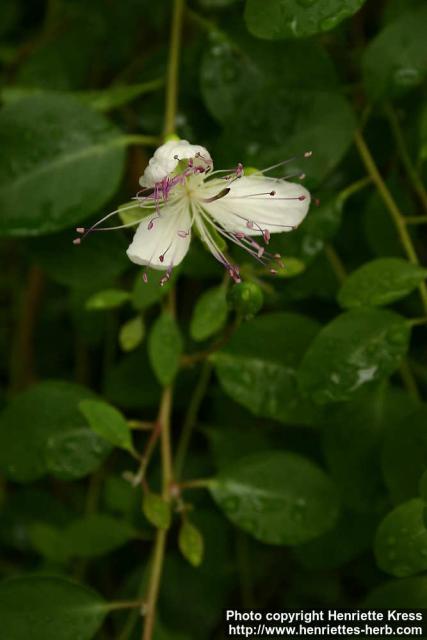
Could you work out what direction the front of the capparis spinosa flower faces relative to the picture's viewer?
facing the viewer
